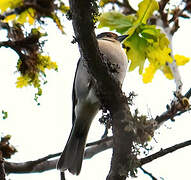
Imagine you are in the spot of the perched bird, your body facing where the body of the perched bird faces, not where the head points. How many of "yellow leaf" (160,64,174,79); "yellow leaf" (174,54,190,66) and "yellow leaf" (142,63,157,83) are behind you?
0

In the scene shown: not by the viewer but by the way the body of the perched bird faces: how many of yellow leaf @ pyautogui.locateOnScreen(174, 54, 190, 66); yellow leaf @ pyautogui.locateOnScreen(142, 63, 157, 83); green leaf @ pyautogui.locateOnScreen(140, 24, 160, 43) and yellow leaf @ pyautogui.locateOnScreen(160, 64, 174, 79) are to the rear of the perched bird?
0

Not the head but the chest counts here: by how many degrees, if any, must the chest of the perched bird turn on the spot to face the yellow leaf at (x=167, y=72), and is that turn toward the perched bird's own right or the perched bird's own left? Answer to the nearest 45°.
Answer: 0° — it already faces it

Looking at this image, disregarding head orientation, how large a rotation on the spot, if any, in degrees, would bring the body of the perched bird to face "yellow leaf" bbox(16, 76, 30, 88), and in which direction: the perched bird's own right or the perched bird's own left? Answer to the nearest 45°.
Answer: approximately 135° to the perched bird's own right

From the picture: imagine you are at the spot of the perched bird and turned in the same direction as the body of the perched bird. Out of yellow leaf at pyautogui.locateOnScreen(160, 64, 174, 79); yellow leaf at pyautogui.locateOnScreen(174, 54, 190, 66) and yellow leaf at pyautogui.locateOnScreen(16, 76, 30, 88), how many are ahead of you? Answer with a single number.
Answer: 2

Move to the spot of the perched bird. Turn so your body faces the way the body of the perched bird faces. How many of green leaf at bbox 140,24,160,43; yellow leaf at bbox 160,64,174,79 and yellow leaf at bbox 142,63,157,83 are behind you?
0
